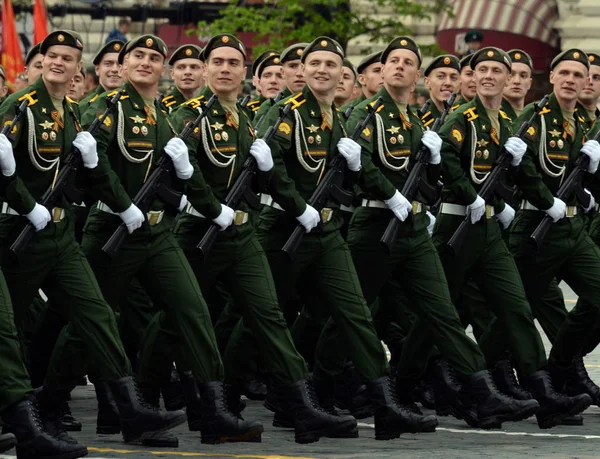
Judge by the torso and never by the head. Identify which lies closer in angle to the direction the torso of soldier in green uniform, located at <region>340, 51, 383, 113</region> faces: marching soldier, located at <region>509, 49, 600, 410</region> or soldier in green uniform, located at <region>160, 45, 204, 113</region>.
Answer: the marching soldier

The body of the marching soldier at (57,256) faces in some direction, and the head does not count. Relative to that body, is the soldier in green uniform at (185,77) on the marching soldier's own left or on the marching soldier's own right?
on the marching soldier's own left
